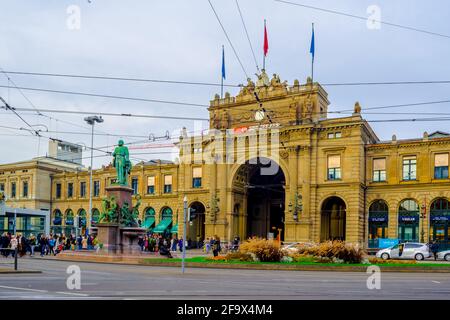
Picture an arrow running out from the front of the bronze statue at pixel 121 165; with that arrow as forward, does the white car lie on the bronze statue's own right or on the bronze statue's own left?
on the bronze statue's own left

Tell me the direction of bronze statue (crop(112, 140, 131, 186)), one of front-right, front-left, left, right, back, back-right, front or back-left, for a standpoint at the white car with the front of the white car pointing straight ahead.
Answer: front-left

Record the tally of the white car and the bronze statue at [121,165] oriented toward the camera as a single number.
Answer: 1

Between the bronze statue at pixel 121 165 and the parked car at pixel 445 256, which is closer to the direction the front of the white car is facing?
the bronze statue

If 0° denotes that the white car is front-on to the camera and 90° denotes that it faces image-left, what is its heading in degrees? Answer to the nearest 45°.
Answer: approximately 90°

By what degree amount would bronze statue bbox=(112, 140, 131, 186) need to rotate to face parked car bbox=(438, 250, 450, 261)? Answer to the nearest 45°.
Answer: approximately 90° to its left

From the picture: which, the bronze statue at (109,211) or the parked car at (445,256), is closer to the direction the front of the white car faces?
the bronze statue

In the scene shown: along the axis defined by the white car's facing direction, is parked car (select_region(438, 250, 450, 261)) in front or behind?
behind

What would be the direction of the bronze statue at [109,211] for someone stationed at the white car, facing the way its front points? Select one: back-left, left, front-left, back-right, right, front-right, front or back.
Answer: front-left

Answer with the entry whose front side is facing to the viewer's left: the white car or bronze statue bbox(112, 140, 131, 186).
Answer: the white car

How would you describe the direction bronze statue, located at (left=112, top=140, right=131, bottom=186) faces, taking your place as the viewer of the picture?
facing the viewer
